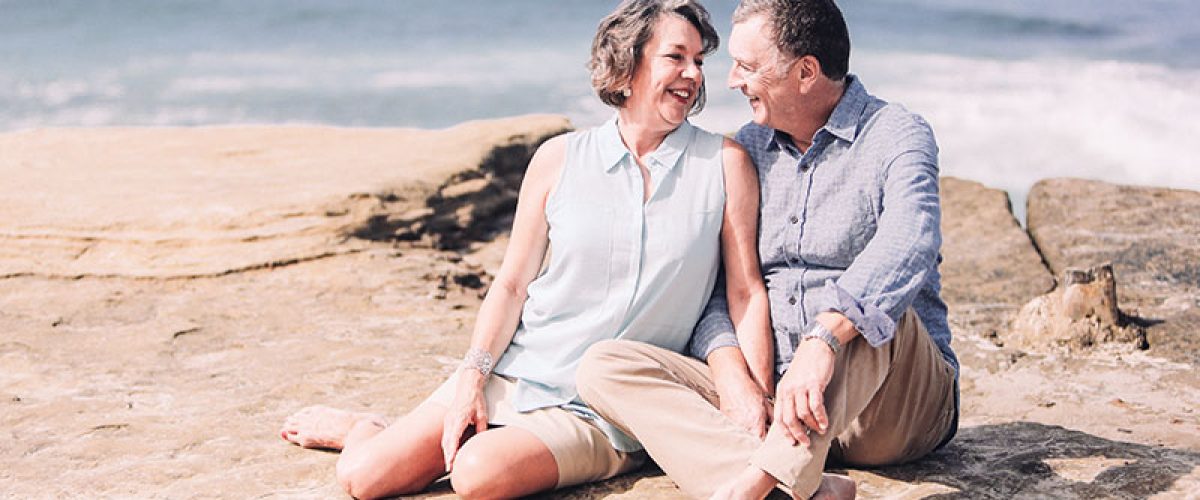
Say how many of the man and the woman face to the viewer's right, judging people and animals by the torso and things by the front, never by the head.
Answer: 0

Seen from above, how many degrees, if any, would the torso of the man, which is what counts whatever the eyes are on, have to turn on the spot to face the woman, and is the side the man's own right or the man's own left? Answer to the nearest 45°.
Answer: approximately 45° to the man's own right

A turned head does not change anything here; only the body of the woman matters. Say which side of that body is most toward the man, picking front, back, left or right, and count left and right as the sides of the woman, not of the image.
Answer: left

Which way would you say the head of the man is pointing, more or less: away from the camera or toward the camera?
toward the camera

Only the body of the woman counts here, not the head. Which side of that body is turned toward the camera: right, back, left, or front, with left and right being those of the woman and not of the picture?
front

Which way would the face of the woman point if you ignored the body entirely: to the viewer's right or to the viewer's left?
to the viewer's right

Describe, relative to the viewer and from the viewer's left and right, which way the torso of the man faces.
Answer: facing the viewer and to the left of the viewer
